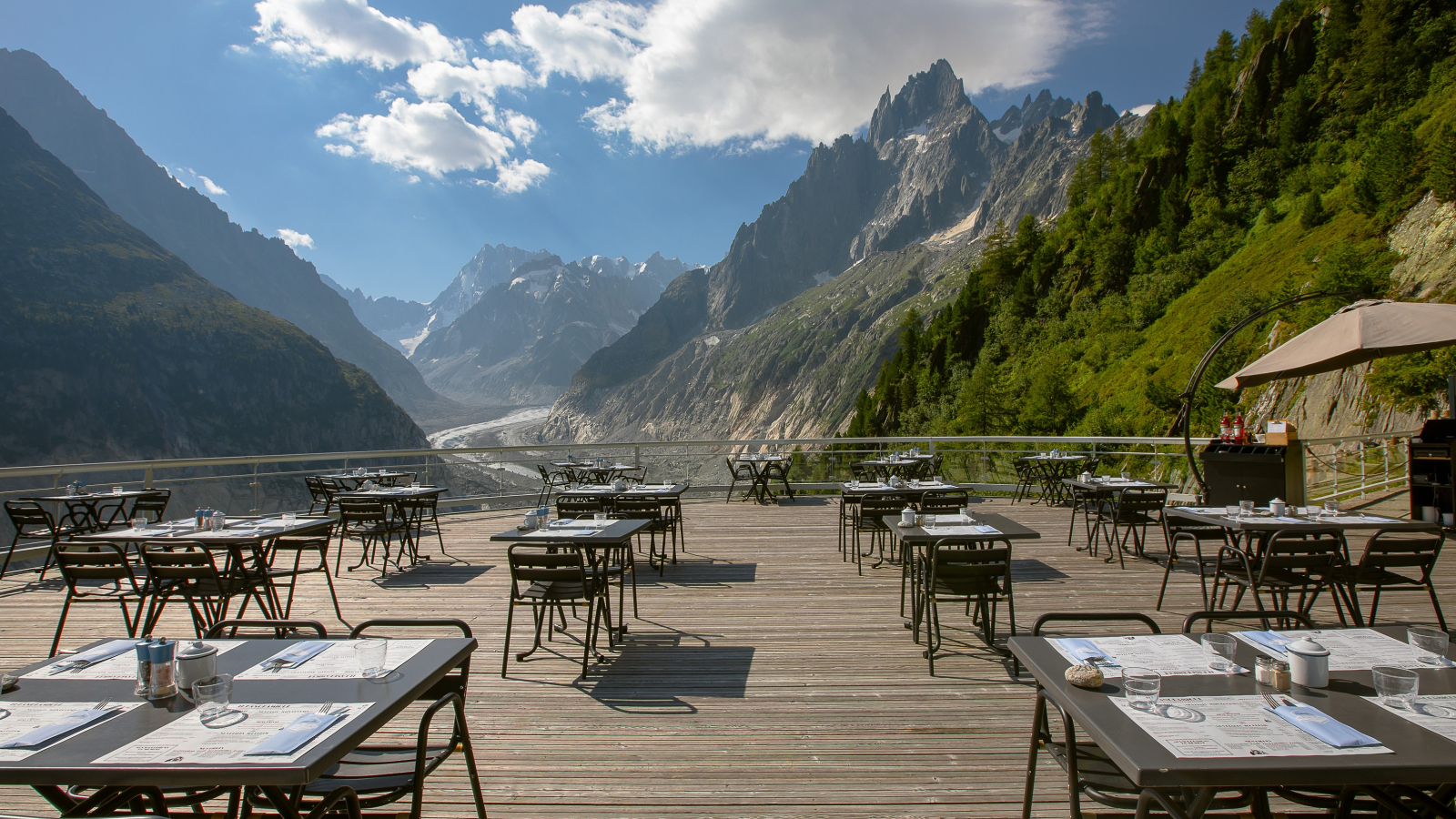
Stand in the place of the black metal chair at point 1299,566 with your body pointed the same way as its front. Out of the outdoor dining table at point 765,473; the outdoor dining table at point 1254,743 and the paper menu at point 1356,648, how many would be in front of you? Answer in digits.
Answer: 1

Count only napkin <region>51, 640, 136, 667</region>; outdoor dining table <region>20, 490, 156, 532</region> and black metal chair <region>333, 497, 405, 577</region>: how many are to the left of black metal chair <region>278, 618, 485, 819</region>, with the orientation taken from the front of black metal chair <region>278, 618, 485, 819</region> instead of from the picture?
0

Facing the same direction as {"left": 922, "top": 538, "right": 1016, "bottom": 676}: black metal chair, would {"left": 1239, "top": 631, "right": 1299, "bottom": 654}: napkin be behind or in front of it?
behind

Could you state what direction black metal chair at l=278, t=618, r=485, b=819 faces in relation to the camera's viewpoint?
facing the viewer and to the left of the viewer

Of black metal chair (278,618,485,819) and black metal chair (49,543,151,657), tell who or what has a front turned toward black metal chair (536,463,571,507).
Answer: black metal chair (49,543,151,657)

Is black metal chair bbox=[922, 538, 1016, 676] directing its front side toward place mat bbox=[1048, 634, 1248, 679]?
no

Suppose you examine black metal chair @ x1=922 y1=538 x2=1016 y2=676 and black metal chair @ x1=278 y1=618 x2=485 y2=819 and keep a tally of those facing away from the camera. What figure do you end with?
1

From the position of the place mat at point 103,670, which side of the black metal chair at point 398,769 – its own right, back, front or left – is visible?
right

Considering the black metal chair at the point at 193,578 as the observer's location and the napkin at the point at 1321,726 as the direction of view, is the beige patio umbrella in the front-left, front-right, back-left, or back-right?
front-left

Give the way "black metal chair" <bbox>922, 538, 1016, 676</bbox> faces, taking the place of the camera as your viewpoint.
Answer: facing away from the viewer

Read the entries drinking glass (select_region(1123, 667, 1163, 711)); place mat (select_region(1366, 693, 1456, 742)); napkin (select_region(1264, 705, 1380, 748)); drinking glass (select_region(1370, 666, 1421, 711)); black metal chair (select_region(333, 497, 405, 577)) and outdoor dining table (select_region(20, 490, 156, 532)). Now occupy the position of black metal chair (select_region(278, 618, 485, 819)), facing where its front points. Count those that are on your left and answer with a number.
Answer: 4

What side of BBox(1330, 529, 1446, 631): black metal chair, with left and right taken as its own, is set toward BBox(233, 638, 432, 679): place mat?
left

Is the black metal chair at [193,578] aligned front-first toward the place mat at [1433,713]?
no

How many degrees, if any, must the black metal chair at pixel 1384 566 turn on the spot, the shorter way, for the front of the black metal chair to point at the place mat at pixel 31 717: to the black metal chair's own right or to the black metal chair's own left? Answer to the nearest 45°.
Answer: approximately 90° to the black metal chair's own left

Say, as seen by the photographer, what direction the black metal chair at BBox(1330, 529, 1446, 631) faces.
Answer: facing away from the viewer and to the left of the viewer

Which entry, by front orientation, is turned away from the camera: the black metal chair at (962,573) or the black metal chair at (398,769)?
the black metal chair at (962,573)

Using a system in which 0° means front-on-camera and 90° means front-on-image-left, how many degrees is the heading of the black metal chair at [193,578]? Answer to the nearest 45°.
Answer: approximately 225°

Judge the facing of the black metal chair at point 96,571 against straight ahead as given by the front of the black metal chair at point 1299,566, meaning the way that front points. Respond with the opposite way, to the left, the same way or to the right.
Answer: the same way

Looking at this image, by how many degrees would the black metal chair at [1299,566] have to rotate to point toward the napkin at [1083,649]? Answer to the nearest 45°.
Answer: approximately 135° to its left

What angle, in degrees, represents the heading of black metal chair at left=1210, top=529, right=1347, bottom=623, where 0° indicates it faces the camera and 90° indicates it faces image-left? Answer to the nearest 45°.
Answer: approximately 135°

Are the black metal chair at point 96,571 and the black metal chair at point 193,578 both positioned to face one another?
no
